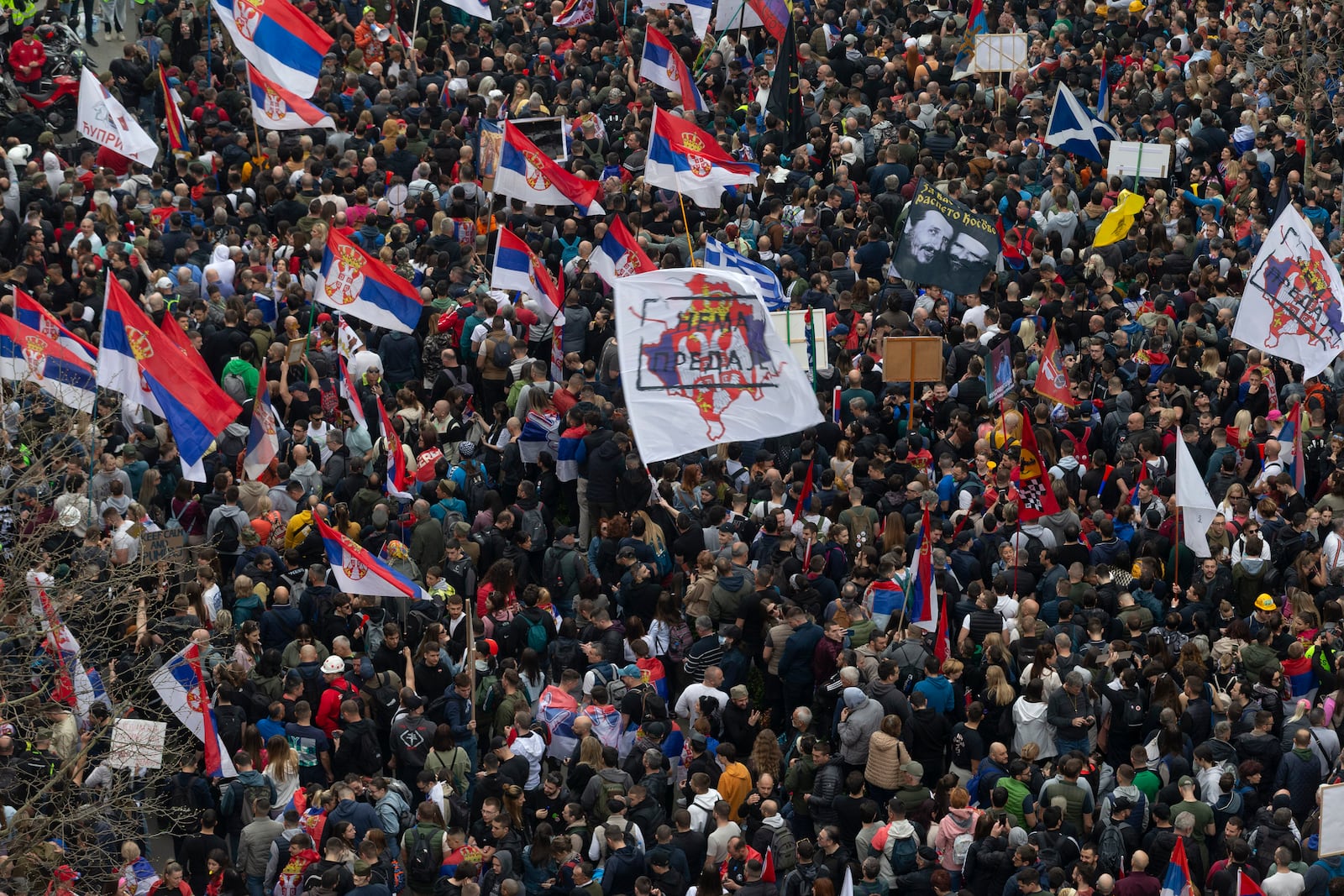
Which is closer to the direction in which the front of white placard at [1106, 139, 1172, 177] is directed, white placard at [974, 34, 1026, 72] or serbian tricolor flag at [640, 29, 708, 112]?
the white placard

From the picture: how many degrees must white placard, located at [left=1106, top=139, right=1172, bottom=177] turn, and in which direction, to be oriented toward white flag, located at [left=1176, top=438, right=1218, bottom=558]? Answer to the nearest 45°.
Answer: approximately 180°

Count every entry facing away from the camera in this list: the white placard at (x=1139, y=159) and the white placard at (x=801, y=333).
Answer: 2

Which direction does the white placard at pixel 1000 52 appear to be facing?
away from the camera

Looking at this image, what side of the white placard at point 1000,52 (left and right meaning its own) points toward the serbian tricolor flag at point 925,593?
back

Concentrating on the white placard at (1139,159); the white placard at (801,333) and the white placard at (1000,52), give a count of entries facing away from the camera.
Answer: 3

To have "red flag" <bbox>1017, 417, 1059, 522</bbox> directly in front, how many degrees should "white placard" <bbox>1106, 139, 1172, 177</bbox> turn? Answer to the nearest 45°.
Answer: approximately 180°

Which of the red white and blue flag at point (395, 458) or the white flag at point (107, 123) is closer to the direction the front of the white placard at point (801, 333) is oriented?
the white flag

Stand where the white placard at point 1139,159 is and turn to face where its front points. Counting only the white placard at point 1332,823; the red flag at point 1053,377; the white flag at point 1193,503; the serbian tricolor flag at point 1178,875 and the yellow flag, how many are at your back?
5

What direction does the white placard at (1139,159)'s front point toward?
away from the camera

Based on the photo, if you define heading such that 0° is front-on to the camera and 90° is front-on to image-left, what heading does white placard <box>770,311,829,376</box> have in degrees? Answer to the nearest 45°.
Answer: approximately 180°

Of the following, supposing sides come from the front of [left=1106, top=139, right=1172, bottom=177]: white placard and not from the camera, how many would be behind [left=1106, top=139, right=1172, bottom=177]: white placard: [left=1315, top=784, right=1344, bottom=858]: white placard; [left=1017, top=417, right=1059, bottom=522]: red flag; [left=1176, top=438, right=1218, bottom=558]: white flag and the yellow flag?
4

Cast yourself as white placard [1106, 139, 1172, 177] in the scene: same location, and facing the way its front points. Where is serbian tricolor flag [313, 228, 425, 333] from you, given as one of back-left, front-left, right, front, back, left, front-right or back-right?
back-left

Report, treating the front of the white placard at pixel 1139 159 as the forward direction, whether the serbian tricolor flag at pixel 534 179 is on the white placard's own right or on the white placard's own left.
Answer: on the white placard's own left
